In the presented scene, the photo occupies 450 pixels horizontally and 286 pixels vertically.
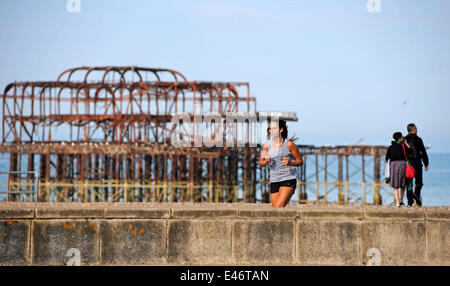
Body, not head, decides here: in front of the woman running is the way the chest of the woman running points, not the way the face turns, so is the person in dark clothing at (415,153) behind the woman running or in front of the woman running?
behind

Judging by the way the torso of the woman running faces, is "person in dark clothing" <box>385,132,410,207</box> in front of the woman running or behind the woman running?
behind

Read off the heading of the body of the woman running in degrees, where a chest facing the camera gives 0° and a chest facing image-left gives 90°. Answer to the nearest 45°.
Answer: approximately 45°
